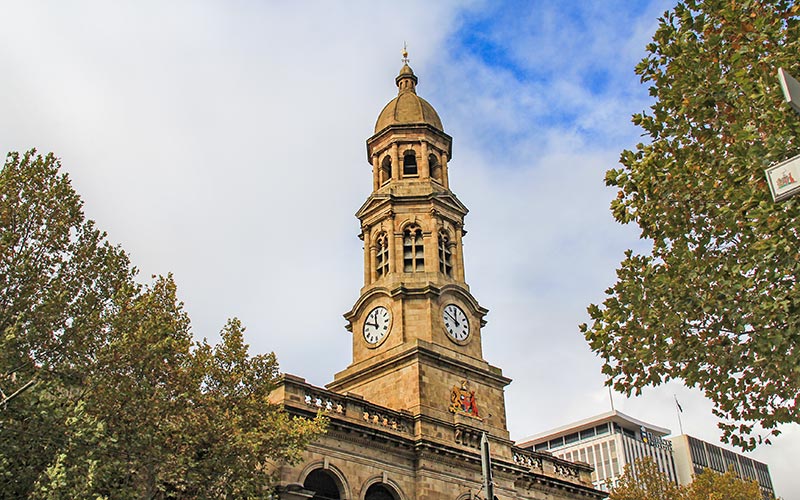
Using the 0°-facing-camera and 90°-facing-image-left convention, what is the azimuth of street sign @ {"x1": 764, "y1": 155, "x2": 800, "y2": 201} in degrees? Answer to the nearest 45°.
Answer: approximately 0°

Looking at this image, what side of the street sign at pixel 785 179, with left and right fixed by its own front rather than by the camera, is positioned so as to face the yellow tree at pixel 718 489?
back

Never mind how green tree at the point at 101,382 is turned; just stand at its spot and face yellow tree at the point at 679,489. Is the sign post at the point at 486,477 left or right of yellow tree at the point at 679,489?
right

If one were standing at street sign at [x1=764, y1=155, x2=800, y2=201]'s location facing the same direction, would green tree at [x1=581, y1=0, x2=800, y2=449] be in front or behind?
behind

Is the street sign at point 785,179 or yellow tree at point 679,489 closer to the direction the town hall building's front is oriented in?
the street sign

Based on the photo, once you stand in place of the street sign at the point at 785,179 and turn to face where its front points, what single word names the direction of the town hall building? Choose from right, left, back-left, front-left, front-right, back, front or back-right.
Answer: back-right

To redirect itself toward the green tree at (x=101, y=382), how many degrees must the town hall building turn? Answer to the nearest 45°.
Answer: approximately 45° to its right

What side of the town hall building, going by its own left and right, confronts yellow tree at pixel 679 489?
left
